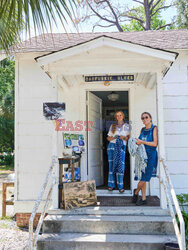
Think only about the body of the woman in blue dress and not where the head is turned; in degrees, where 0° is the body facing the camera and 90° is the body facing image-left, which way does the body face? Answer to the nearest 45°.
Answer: approximately 45°

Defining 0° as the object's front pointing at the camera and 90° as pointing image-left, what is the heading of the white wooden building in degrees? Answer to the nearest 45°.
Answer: approximately 0°
